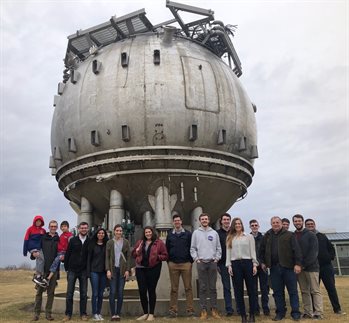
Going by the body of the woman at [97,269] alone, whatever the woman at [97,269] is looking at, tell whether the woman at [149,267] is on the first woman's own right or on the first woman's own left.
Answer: on the first woman's own left

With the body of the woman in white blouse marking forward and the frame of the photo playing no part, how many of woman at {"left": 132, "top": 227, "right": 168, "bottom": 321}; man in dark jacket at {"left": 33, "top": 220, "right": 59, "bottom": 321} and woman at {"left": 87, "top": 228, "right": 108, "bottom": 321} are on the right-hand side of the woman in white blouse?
3

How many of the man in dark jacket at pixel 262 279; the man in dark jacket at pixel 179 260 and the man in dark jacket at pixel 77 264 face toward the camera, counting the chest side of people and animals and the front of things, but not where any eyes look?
3

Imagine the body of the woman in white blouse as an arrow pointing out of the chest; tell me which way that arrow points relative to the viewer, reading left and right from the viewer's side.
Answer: facing the viewer

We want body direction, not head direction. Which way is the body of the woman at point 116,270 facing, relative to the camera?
toward the camera

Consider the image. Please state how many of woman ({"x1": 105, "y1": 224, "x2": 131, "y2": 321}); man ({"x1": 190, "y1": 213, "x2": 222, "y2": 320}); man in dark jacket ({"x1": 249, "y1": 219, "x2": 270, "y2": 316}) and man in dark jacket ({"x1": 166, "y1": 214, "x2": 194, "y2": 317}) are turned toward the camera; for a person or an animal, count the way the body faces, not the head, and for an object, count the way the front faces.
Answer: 4

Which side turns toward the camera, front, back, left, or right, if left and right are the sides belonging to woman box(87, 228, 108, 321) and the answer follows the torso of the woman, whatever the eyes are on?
front

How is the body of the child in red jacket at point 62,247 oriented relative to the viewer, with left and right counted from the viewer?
facing the viewer and to the left of the viewer
